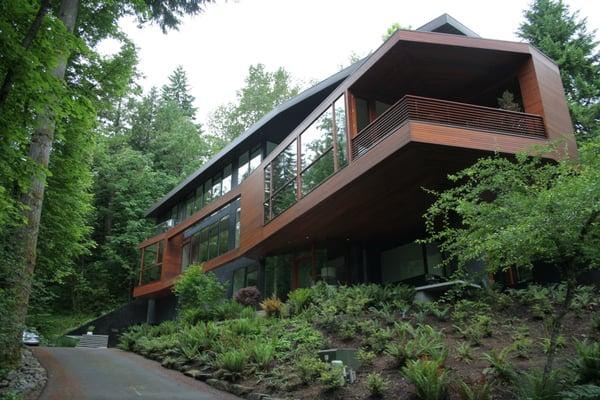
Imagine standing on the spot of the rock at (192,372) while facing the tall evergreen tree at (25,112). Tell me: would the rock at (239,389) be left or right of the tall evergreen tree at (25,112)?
left

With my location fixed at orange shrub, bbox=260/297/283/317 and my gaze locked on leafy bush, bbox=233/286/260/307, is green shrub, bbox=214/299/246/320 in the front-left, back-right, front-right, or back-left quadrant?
front-left

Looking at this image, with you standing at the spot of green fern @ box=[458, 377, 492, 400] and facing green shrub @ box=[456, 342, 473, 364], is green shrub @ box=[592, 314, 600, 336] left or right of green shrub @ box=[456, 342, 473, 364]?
right
